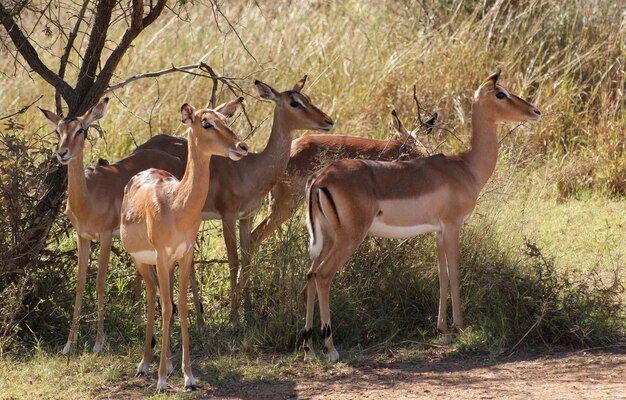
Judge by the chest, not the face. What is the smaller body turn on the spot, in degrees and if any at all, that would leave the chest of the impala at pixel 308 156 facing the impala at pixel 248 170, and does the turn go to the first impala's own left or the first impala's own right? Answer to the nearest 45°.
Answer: approximately 135° to the first impala's own right

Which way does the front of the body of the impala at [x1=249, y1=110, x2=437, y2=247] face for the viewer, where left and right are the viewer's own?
facing to the right of the viewer

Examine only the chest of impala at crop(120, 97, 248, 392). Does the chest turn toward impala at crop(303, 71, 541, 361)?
no

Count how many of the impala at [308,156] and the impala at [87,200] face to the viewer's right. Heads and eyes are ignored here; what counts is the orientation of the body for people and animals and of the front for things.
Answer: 1

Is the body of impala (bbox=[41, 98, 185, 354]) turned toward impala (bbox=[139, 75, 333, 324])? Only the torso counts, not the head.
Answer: no

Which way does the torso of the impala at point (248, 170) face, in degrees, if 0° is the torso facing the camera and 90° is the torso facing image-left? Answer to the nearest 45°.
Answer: approximately 315°

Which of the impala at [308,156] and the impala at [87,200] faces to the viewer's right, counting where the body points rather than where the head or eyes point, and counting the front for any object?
the impala at [308,156]

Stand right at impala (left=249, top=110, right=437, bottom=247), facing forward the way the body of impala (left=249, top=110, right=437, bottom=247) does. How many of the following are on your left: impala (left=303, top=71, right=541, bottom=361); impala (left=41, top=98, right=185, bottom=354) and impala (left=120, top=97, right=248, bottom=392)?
0

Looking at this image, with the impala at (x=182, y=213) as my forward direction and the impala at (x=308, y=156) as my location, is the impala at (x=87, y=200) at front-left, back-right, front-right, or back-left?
front-right

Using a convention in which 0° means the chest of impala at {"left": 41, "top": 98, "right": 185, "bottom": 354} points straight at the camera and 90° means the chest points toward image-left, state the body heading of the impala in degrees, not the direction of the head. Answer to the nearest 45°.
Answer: approximately 45°

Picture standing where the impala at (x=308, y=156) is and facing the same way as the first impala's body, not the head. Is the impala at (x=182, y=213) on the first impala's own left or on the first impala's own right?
on the first impala's own right
